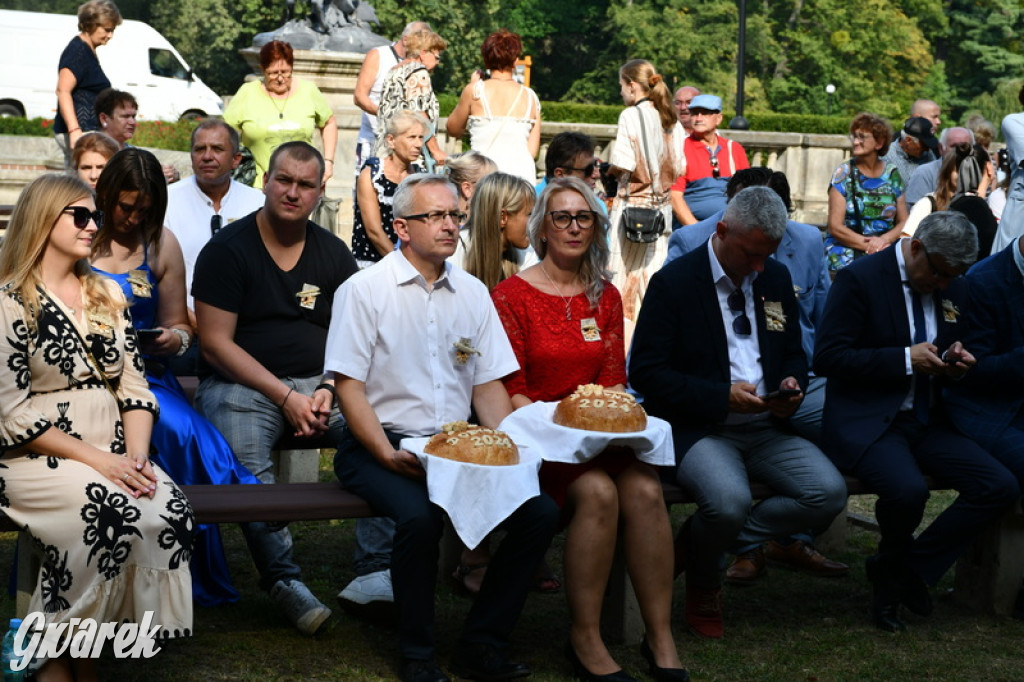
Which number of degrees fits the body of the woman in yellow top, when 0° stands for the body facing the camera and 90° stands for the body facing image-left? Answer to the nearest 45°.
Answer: approximately 0°

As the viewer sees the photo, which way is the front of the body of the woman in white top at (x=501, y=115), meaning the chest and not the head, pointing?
away from the camera

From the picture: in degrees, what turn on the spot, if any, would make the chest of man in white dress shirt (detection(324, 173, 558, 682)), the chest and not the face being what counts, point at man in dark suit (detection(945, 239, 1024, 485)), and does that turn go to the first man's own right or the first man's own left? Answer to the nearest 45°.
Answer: approximately 45° to the first man's own left

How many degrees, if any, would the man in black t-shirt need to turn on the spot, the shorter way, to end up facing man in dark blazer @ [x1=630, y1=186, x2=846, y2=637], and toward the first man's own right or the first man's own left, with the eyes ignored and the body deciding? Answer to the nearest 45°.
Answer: approximately 45° to the first man's own left

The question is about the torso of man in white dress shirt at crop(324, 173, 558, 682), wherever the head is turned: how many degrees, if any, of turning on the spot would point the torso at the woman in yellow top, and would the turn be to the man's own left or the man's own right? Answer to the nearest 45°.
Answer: approximately 135° to the man's own left

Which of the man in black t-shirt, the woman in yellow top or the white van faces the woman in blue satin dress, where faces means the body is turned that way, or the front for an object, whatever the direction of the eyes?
the woman in yellow top

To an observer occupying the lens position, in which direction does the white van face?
facing to the right of the viewer

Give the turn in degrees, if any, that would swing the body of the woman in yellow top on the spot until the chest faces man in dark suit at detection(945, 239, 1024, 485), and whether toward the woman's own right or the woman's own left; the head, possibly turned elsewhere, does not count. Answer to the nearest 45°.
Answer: approximately 45° to the woman's own left

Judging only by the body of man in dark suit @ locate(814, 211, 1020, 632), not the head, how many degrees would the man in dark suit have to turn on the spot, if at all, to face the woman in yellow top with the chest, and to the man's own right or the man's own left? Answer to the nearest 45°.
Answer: approximately 180°

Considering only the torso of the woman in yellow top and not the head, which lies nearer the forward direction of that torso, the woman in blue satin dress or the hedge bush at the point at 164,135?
the woman in blue satin dress
